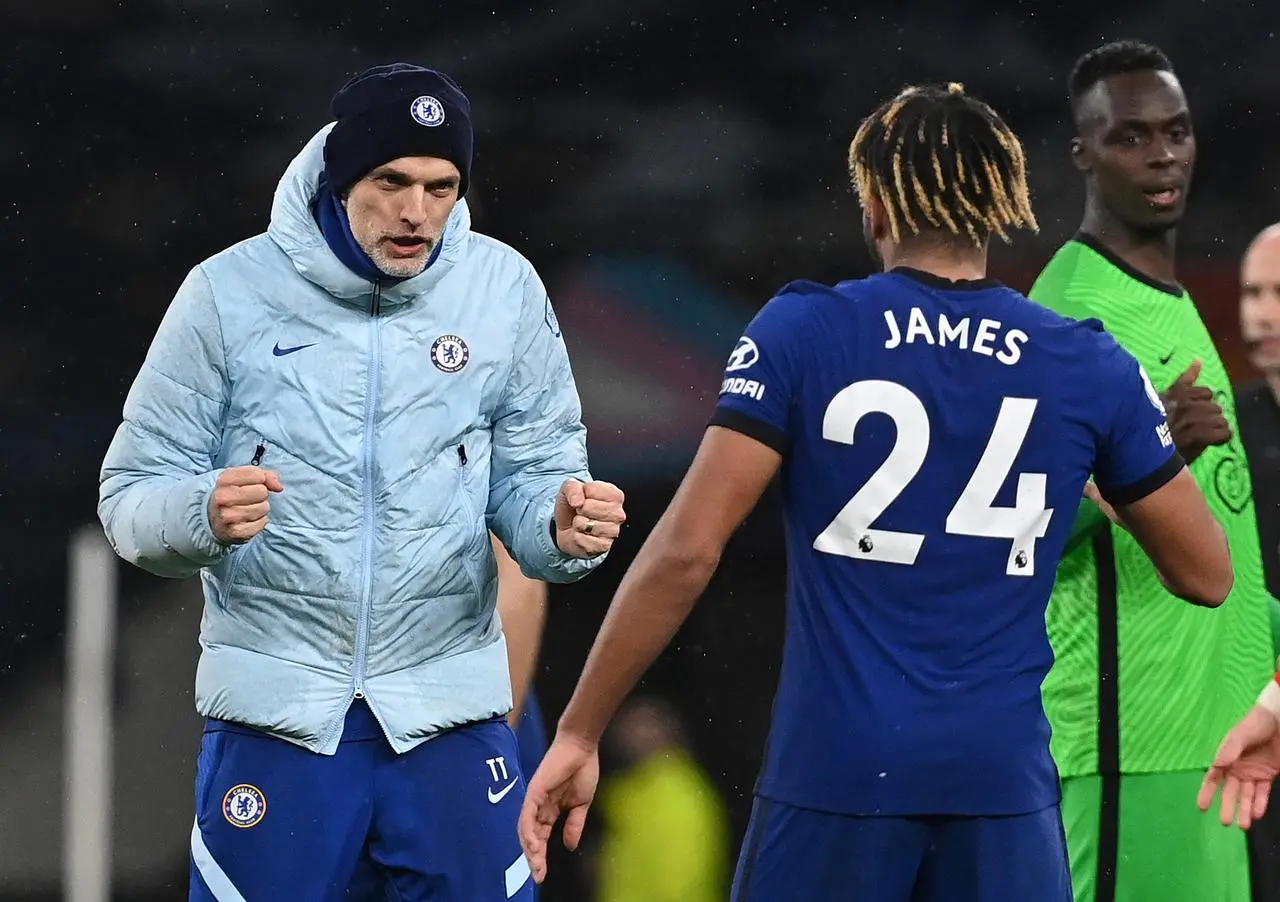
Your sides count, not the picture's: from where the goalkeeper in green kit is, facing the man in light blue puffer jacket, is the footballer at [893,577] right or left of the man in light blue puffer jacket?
left

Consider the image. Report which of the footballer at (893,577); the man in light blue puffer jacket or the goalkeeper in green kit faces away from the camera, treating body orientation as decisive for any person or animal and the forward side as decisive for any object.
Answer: the footballer

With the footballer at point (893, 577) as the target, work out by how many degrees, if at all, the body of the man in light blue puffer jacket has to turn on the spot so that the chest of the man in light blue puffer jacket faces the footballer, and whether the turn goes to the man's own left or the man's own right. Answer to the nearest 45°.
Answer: approximately 45° to the man's own left

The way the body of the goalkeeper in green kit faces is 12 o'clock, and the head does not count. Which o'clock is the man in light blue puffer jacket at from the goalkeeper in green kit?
The man in light blue puffer jacket is roughly at 3 o'clock from the goalkeeper in green kit.

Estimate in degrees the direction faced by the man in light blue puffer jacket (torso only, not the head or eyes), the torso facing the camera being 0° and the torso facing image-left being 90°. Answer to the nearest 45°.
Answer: approximately 0°

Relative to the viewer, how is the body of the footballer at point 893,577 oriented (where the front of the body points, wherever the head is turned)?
away from the camera

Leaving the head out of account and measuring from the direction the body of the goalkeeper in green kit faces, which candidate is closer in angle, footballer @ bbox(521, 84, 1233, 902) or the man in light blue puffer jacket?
the footballer

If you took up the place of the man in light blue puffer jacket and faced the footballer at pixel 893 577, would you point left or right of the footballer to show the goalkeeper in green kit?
left
